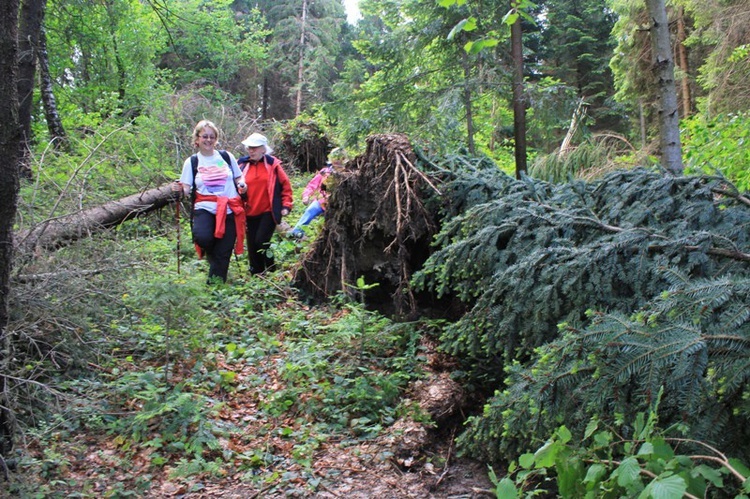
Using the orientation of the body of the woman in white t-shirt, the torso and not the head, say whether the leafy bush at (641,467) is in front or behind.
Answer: in front

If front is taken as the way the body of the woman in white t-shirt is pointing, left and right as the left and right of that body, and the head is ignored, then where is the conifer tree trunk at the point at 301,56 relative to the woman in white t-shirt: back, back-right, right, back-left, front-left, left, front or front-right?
back

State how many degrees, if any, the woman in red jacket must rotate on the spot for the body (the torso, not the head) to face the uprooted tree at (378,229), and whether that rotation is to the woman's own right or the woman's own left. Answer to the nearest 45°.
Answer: approximately 90° to the woman's own left

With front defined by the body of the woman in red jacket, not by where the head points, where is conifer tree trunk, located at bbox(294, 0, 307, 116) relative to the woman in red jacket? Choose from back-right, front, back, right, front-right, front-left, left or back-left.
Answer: back-right

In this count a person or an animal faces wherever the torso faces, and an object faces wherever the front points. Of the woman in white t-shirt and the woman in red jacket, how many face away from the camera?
0

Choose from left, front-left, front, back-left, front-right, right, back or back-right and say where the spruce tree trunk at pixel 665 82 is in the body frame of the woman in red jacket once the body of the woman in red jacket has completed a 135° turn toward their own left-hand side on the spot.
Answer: front-right

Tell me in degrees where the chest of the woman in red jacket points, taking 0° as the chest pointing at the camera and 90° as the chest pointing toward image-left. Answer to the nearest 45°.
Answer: approximately 45°

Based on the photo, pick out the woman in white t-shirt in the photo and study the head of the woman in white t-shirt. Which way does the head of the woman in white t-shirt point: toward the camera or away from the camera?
toward the camera

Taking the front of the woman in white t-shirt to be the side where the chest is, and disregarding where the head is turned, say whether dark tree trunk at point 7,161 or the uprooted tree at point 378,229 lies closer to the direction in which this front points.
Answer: the dark tree trunk

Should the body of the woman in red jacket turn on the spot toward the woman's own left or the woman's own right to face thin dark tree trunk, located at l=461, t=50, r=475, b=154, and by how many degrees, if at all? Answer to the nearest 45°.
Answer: approximately 180°

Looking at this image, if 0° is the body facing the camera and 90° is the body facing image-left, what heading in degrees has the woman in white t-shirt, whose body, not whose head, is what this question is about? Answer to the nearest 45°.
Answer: approximately 0°

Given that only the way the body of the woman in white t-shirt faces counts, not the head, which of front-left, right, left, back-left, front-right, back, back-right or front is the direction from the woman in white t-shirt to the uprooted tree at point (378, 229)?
front-left

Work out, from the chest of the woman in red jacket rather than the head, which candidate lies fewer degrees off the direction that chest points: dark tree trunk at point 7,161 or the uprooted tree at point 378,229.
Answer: the dark tree trunk
